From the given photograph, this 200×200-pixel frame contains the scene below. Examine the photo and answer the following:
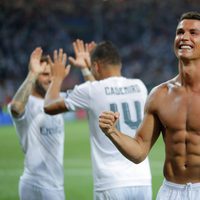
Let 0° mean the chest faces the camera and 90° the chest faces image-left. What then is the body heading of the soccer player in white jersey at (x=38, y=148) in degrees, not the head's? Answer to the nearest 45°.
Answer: approximately 315°

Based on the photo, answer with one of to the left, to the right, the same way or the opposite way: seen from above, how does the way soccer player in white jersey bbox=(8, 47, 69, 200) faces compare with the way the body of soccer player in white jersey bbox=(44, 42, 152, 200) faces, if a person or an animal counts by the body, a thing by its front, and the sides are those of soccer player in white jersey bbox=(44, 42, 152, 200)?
the opposite way

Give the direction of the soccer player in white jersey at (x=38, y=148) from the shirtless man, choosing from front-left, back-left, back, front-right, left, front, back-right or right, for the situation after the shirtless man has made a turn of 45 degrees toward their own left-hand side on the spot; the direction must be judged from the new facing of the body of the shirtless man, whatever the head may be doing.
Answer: back

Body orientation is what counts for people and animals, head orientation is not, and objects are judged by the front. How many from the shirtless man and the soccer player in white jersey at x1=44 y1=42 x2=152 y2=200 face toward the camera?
1

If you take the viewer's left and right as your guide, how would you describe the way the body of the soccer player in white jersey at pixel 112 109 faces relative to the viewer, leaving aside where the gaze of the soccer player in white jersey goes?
facing away from the viewer and to the left of the viewer

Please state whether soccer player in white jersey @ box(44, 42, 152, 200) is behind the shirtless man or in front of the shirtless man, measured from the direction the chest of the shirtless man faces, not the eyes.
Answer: behind

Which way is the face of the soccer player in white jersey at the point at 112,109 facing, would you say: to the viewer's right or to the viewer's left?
to the viewer's left

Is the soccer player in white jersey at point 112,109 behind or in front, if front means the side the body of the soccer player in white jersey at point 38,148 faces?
in front
